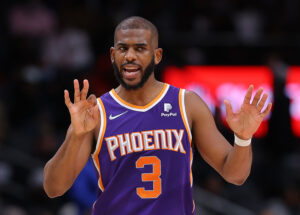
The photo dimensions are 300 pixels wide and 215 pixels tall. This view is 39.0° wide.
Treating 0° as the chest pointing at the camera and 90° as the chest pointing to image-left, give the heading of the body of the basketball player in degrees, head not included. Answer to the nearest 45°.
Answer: approximately 0°
